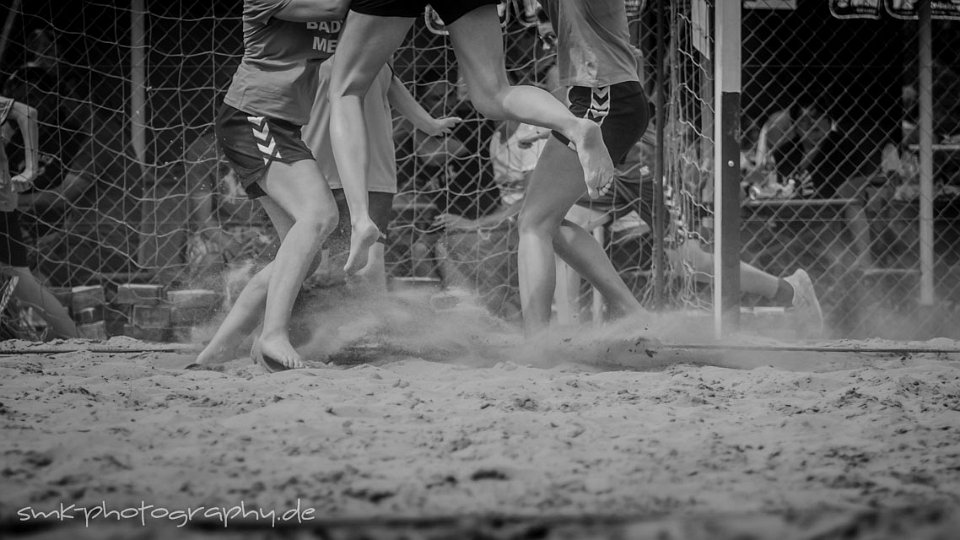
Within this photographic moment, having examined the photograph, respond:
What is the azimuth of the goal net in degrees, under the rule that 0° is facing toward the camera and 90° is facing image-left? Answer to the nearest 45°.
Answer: approximately 0°

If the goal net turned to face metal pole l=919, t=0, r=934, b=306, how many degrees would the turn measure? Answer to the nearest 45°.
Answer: approximately 90° to its left

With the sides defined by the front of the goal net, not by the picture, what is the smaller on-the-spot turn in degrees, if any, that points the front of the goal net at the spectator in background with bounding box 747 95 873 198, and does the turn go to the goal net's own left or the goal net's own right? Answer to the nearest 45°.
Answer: approximately 90° to the goal net's own left

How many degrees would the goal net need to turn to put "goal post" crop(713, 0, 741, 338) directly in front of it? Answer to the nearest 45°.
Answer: approximately 45° to its left

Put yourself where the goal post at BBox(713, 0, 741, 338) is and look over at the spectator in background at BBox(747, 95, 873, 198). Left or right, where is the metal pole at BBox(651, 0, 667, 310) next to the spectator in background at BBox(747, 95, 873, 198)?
left
